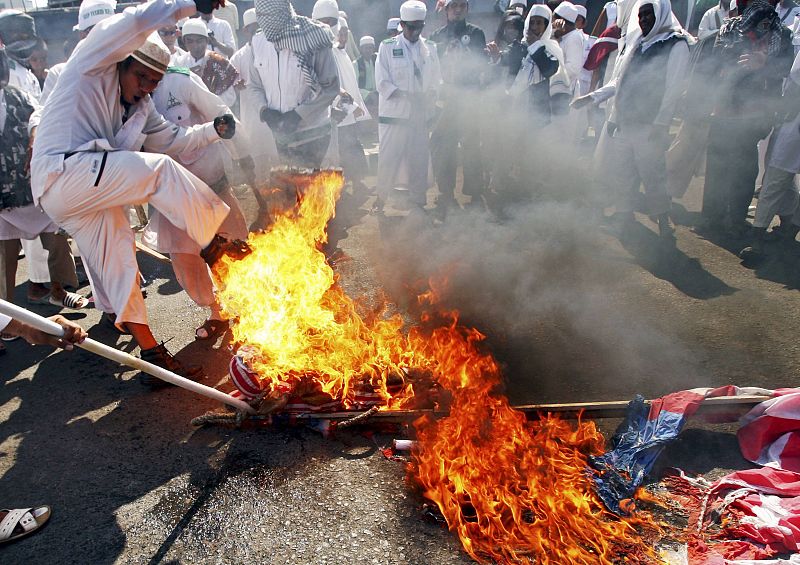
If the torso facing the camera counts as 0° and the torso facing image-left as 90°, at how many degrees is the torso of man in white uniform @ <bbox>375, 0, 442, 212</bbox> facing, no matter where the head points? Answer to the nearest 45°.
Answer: approximately 0°

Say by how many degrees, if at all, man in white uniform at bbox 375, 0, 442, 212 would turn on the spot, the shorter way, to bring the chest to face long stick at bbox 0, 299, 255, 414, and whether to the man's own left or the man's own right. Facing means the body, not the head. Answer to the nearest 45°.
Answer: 0° — they already face it

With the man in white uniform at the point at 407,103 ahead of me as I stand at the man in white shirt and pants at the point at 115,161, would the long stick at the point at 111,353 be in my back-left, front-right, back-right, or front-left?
back-right
